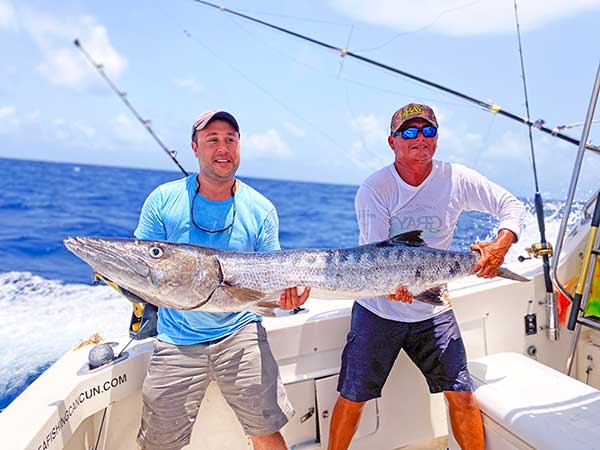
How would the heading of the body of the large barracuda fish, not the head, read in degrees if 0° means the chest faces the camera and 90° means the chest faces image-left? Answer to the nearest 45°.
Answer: approximately 90°

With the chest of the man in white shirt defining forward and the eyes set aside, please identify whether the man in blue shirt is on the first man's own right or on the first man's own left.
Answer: on the first man's own right

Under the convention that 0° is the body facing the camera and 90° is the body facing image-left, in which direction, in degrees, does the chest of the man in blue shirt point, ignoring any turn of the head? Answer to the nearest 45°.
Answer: approximately 0°

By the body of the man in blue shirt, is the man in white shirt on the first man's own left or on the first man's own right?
on the first man's own left

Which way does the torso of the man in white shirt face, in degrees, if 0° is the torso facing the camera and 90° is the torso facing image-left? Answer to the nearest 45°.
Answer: approximately 0°
